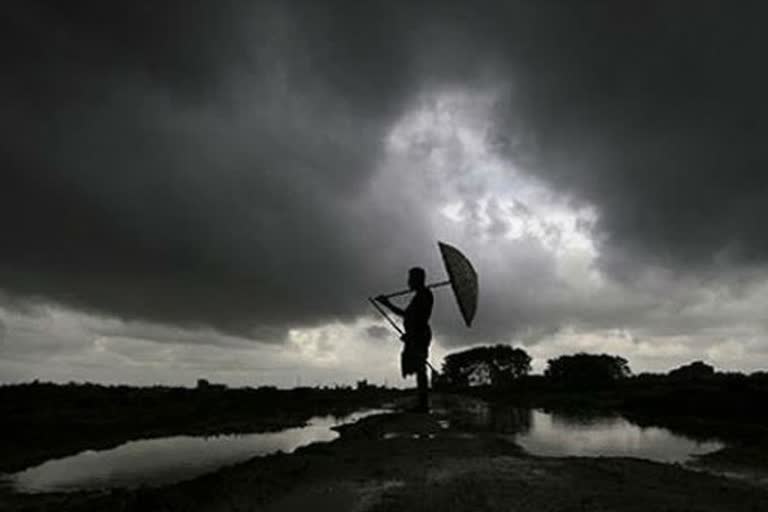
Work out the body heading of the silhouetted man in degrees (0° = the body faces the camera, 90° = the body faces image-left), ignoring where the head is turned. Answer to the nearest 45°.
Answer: approximately 90°

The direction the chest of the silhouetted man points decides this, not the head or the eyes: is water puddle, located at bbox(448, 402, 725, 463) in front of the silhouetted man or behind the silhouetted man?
behind

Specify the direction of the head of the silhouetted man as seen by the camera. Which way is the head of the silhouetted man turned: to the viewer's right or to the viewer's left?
to the viewer's left
